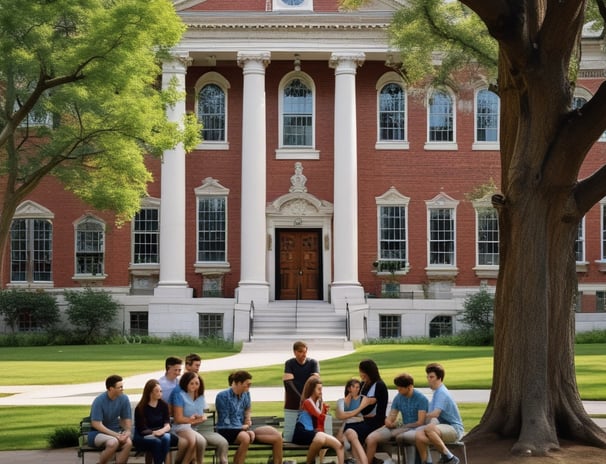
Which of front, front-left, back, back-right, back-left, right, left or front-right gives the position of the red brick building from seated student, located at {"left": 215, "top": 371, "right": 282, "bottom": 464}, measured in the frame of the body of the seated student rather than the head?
back-left

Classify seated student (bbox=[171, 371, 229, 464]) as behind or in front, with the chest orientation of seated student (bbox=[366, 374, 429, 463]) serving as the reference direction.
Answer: in front

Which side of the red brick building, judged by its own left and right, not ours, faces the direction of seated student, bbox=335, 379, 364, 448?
front

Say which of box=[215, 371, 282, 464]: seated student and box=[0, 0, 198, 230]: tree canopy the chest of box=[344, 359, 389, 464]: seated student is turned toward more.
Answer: the seated student

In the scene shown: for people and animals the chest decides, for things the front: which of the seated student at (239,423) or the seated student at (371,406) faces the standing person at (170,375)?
the seated student at (371,406)

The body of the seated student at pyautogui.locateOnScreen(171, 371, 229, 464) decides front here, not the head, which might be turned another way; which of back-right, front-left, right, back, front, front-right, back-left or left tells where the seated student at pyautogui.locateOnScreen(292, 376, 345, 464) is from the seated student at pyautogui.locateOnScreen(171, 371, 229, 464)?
front-left

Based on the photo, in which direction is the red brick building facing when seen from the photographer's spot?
facing the viewer

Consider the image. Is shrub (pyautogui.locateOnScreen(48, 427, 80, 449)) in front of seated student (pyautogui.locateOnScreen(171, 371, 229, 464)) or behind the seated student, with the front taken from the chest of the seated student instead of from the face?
behind

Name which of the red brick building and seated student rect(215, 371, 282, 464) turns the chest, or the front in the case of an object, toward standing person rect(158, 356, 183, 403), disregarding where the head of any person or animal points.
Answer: the red brick building

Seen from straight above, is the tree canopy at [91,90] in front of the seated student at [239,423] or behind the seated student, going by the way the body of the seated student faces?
behind

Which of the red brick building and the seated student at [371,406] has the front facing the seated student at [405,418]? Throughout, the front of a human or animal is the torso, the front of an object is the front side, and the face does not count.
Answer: the red brick building

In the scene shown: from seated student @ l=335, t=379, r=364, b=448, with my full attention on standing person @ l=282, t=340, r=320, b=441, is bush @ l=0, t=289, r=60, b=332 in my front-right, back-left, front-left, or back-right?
front-right

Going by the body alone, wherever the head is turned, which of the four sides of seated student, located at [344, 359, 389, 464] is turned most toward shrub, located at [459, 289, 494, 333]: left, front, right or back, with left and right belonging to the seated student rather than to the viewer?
right

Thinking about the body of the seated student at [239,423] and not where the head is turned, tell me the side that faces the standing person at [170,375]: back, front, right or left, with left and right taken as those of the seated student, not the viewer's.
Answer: back

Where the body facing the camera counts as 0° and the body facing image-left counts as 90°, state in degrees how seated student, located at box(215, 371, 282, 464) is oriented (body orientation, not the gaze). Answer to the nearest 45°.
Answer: approximately 315°

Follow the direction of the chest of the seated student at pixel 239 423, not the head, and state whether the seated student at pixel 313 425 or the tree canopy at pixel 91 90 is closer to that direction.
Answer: the seated student
